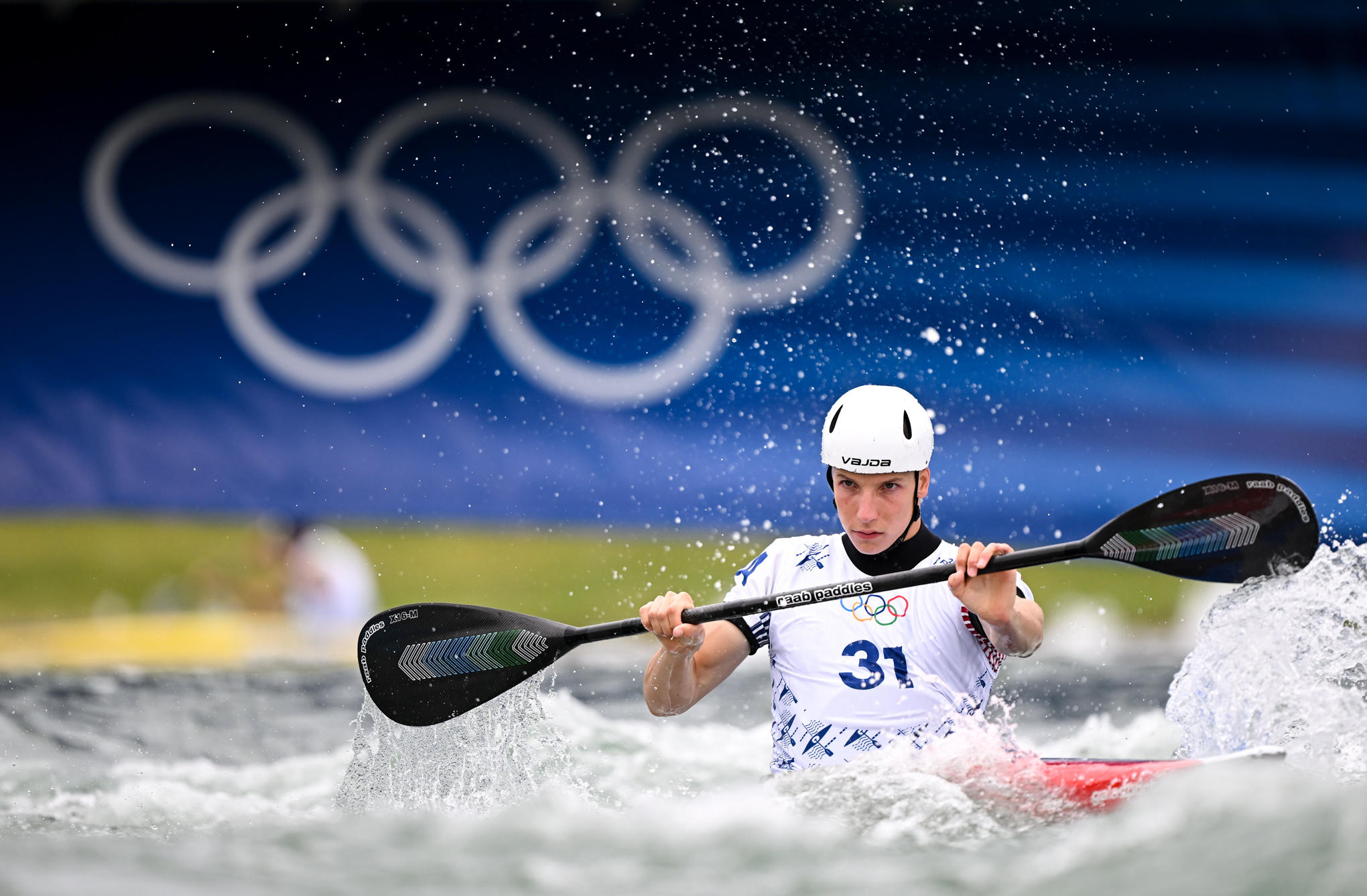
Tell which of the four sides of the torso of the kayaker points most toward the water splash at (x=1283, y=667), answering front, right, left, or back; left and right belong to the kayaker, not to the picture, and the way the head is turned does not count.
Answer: left

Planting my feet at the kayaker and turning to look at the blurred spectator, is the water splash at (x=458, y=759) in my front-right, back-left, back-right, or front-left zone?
front-left

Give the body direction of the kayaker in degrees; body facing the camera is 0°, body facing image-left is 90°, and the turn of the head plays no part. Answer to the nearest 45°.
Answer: approximately 0°

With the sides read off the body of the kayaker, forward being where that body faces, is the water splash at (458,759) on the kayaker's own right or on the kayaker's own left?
on the kayaker's own right

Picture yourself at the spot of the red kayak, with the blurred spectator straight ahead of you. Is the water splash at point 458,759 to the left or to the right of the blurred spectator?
left

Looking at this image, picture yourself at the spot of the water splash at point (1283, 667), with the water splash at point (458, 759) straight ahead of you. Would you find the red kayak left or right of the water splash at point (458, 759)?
left

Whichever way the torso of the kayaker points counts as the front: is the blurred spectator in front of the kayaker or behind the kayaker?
behind
